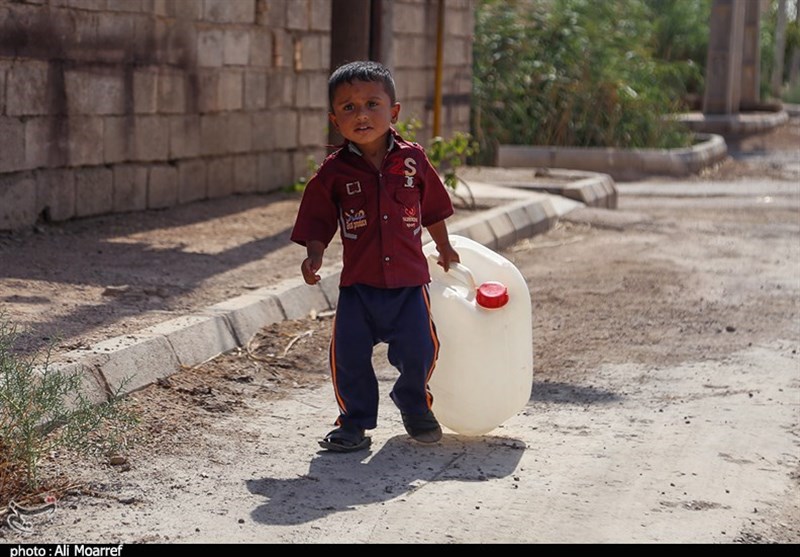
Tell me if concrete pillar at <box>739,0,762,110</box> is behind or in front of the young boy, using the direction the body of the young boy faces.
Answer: behind

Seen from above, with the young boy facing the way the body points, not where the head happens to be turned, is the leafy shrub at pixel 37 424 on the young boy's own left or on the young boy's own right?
on the young boy's own right

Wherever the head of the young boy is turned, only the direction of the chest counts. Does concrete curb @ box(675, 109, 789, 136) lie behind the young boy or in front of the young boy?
behind

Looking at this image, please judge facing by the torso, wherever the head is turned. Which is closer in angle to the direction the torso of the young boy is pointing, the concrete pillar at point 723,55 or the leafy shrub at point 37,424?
the leafy shrub

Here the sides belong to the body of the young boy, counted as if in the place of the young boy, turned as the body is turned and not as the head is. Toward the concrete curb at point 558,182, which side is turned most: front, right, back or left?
back

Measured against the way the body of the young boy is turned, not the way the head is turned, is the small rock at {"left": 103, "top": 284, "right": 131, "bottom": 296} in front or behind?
behind

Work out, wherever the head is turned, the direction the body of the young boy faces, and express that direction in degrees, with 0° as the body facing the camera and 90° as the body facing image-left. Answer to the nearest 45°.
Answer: approximately 0°

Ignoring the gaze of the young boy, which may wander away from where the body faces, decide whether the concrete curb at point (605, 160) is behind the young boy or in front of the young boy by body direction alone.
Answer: behind
